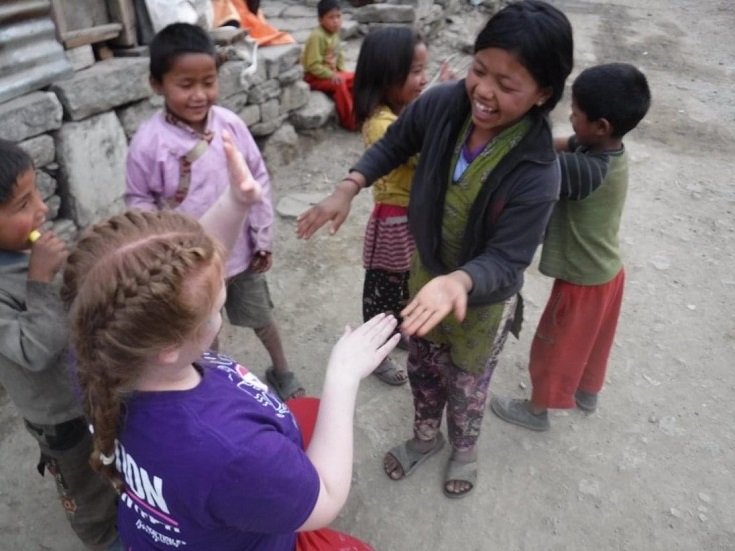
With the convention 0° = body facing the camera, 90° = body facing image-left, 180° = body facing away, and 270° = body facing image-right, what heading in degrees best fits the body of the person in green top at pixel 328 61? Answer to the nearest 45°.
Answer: approximately 315°

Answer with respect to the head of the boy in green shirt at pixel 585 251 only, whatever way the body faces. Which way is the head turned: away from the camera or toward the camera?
away from the camera

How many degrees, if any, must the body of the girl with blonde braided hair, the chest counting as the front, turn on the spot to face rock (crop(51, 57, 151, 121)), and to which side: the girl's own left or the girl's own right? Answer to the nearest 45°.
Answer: approximately 45° to the girl's own left

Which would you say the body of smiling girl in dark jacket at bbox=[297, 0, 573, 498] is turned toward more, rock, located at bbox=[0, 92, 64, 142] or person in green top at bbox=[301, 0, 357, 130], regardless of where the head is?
the rock

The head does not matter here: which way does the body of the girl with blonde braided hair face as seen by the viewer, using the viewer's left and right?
facing away from the viewer and to the right of the viewer

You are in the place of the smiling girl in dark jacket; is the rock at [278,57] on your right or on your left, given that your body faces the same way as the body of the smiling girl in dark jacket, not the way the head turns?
on your right

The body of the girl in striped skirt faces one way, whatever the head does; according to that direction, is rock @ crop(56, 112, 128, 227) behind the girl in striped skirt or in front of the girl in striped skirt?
behind

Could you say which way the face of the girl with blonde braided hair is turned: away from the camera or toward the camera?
away from the camera

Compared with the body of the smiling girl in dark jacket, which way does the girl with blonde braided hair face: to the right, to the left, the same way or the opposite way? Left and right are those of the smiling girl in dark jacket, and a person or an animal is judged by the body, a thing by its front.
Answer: the opposite way
